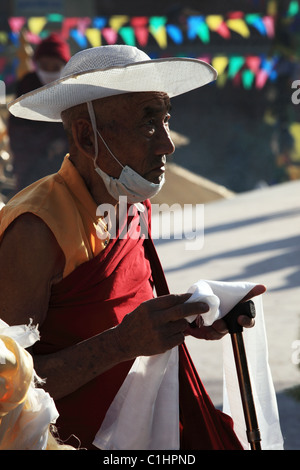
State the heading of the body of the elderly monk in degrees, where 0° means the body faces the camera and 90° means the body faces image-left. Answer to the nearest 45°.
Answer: approximately 315°

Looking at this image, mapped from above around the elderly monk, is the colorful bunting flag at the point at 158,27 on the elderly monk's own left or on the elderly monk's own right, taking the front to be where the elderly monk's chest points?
on the elderly monk's own left

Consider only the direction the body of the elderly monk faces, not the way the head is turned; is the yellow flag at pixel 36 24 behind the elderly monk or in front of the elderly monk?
behind

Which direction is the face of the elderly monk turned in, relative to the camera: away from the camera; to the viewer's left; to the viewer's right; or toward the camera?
to the viewer's right

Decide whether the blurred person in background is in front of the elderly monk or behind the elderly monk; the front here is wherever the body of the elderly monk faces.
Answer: behind

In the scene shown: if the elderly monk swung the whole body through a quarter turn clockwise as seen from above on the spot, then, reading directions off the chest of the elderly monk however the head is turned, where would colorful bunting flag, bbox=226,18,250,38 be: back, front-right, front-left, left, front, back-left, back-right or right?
back-right

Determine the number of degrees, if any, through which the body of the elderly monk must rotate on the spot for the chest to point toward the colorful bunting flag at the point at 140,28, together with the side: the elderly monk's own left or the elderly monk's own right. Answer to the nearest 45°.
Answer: approximately 135° to the elderly monk's own left
